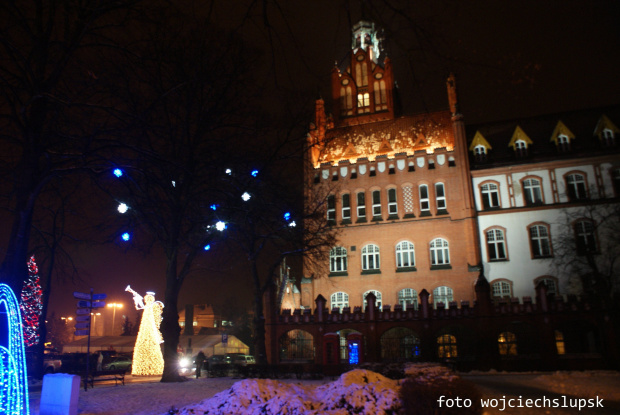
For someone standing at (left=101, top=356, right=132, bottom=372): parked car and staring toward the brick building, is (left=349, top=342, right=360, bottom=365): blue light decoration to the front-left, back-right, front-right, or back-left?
front-right

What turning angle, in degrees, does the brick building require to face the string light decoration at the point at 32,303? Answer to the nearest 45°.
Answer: approximately 45° to its right

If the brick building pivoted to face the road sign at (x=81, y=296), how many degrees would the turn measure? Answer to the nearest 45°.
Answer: approximately 45° to its right

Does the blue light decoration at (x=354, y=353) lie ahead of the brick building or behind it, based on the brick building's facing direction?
ahead

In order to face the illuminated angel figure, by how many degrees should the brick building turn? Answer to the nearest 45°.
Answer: approximately 45° to its right

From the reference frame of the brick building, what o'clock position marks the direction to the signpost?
The signpost is roughly at 1 o'clock from the brick building.

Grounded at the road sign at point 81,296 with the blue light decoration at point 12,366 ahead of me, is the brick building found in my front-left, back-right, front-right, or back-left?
back-left

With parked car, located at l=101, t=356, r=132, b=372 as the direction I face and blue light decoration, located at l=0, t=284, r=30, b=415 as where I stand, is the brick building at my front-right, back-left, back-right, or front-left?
front-right

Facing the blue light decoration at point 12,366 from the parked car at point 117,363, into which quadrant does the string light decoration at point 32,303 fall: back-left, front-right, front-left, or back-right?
front-right

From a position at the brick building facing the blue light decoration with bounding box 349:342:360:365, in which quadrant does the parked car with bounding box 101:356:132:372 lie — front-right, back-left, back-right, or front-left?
front-right

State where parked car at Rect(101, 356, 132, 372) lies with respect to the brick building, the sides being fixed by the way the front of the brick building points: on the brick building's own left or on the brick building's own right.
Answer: on the brick building's own right

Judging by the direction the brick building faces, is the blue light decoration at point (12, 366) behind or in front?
in front

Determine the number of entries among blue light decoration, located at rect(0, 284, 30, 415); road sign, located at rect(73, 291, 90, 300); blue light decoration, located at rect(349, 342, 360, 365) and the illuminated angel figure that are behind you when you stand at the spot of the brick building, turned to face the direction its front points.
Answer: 0

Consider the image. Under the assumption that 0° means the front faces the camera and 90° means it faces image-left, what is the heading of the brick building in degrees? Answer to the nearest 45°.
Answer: approximately 0°

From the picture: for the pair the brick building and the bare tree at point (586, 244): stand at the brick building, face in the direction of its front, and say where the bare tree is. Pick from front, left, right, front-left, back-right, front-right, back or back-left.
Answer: left
